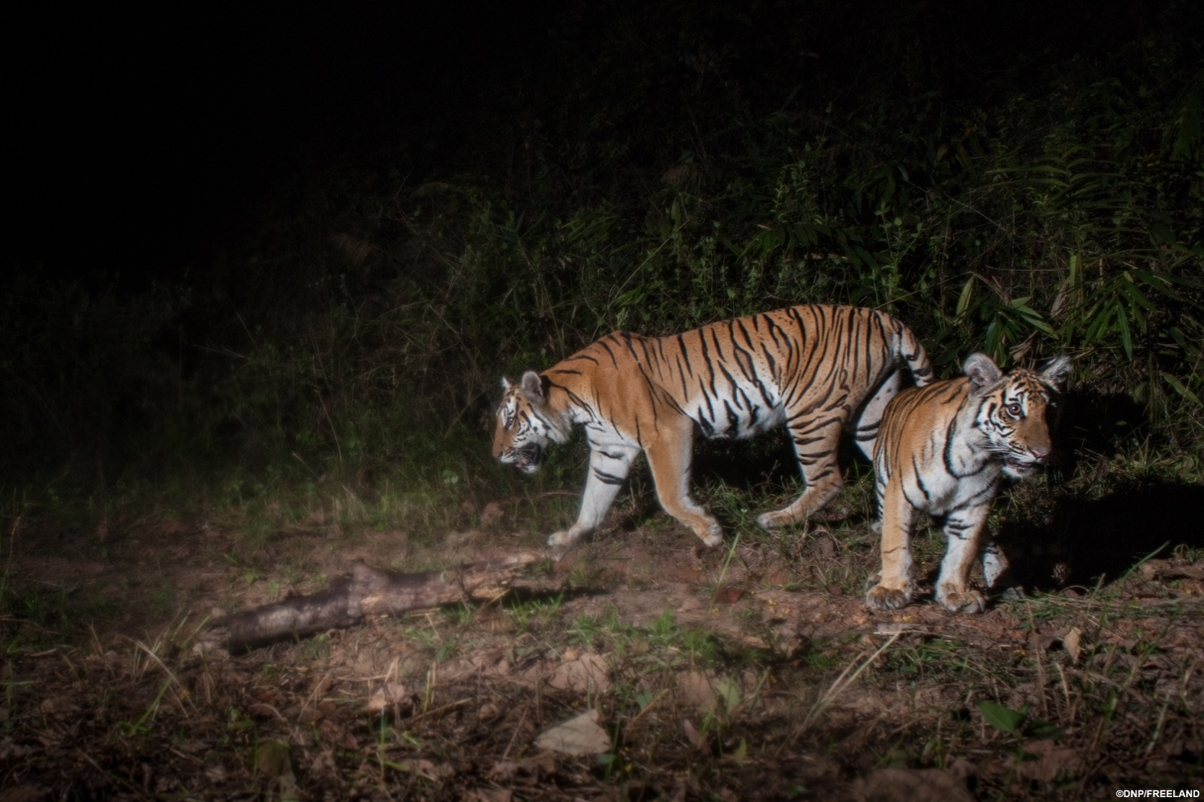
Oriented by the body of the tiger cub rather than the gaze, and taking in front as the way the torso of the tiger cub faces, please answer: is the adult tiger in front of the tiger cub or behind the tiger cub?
behind

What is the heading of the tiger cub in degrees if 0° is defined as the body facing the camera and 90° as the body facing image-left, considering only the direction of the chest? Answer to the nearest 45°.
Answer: approximately 315°

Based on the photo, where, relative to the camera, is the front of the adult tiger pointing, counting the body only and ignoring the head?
to the viewer's left

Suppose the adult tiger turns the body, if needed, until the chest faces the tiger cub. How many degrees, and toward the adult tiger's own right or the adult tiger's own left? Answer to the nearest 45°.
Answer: approximately 135° to the adult tiger's own left

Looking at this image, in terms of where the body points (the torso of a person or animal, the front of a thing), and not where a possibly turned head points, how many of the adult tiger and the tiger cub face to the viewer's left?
1

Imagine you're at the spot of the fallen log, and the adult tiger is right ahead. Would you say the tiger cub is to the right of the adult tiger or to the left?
right

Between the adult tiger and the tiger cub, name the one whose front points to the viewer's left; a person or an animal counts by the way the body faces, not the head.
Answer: the adult tiger

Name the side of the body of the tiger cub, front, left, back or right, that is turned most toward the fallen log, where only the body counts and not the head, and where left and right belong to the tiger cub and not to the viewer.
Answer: right
